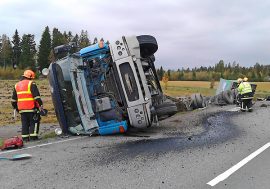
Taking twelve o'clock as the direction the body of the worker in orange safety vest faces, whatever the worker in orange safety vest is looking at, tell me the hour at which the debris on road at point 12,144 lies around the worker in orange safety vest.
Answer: The debris on road is roughly at 5 o'clock from the worker in orange safety vest.

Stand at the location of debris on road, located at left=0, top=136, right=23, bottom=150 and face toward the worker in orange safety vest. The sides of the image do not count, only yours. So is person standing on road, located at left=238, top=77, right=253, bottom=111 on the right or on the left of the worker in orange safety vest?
right

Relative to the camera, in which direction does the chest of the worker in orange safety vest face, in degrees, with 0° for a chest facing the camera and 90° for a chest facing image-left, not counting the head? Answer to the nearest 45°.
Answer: approximately 225°

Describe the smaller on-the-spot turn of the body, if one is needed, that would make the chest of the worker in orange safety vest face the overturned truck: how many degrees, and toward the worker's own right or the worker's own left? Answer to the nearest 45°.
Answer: approximately 45° to the worker's own right
